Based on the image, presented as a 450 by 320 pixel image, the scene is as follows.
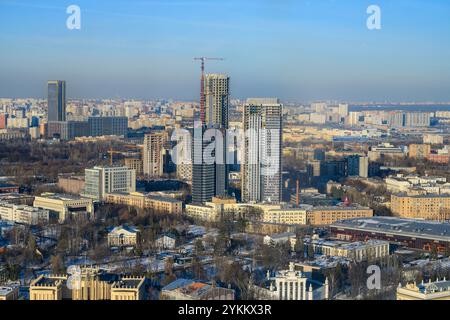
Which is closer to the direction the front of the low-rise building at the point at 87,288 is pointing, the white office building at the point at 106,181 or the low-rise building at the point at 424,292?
the low-rise building

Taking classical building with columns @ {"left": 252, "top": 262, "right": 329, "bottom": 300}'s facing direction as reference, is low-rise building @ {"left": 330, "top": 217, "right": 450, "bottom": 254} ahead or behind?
behind

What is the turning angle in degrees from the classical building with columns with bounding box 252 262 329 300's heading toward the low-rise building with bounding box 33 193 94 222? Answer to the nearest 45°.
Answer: approximately 135° to its right

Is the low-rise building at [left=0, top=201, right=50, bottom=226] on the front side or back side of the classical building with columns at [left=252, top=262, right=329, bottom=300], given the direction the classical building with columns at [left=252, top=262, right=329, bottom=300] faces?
on the back side

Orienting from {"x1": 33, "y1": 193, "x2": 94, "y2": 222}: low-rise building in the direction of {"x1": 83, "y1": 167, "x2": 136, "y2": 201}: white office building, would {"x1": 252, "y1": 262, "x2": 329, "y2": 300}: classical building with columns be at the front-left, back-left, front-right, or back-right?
back-right

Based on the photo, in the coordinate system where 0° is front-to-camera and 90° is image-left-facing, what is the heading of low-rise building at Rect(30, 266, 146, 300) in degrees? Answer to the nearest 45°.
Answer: approximately 0°

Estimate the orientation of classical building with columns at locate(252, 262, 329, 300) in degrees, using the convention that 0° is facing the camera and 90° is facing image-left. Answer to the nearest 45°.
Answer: approximately 0°

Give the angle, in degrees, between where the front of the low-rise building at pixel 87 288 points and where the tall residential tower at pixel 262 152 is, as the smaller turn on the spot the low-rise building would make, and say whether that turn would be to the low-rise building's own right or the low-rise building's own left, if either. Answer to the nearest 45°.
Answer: approximately 135° to the low-rise building's own left

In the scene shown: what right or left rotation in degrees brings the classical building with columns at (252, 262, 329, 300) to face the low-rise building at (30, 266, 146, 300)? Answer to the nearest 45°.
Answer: approximately 90° to its right

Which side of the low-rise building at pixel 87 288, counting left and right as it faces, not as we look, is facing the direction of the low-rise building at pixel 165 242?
back

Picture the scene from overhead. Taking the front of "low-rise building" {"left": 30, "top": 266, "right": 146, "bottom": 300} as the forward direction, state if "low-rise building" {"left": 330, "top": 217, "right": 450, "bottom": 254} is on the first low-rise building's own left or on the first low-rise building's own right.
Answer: on the first low-rise building's own left

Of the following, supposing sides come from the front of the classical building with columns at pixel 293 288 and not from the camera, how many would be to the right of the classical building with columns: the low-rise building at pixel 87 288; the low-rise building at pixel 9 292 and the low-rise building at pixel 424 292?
2

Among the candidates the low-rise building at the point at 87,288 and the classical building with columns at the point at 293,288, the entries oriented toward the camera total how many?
2

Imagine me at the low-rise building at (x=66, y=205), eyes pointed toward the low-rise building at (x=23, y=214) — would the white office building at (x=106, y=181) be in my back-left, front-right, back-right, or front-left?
back-right
